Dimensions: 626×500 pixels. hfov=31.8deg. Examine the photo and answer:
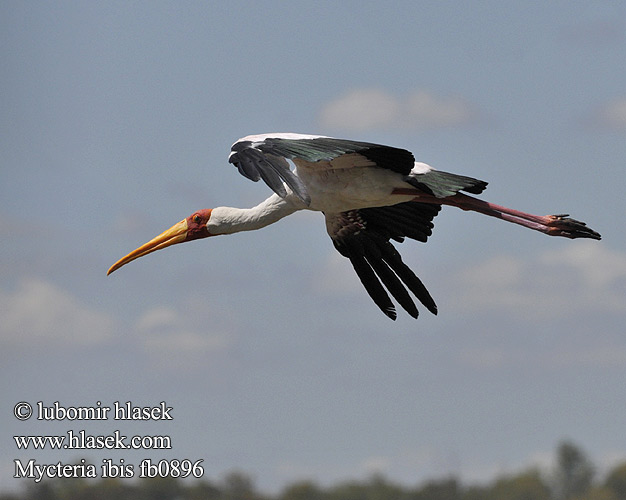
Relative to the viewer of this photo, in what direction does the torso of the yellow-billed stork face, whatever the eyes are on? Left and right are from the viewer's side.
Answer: facing to the left of the viewer
